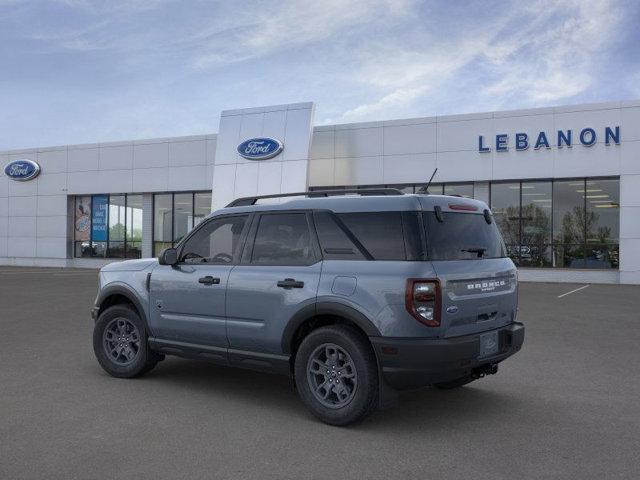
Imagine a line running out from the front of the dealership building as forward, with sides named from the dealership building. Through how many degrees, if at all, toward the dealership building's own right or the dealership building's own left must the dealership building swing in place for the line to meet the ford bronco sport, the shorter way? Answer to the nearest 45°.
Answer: approximately 45° to the dealership building's own left

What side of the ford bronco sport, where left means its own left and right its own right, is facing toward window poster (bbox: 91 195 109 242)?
front

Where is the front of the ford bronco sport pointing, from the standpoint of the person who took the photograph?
facing away from the viewer and to the left of the viewer

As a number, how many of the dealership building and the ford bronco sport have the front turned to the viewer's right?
0

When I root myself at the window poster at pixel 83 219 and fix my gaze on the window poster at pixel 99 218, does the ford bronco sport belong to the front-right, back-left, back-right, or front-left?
front-right

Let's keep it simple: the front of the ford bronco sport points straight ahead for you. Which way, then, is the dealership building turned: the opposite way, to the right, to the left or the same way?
to the left

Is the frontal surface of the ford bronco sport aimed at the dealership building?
no

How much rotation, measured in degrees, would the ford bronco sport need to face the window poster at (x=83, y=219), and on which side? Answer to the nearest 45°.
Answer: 0° — it already faces it

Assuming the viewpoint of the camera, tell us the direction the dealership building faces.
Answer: facing the viewer and to the left of the viewer
